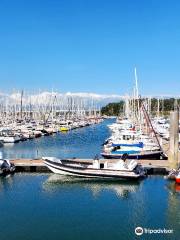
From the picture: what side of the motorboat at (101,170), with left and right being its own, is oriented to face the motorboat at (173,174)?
back

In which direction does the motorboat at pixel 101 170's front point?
to the viewer's left
